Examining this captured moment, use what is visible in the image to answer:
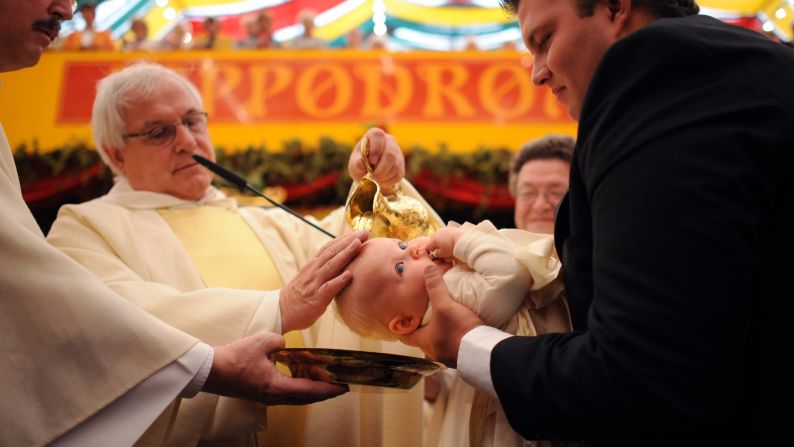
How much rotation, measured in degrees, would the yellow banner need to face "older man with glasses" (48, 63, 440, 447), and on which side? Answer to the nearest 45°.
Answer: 0° — it already faces them

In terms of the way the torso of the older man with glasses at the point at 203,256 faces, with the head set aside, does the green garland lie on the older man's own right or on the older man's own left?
on the older man's own left

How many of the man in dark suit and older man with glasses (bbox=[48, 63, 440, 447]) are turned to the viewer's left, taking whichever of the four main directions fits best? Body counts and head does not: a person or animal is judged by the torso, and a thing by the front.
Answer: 1

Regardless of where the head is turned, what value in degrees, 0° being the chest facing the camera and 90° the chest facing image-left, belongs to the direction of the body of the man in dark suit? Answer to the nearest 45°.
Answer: approximately 90°

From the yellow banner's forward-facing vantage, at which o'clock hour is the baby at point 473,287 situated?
The baby is roughly at 12 o'clock from the yellow banner.

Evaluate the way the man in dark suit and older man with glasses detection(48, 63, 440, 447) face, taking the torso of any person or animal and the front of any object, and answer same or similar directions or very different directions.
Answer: very different directions

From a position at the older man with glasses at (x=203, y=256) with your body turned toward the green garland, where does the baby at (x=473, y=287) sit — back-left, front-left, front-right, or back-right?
back-right

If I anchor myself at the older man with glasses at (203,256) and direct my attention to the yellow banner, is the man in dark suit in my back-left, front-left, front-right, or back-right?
back-right

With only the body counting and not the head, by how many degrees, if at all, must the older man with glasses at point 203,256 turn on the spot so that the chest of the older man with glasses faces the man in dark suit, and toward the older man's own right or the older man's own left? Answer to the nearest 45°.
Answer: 0° — they already face them

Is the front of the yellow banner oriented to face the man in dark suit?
yes
